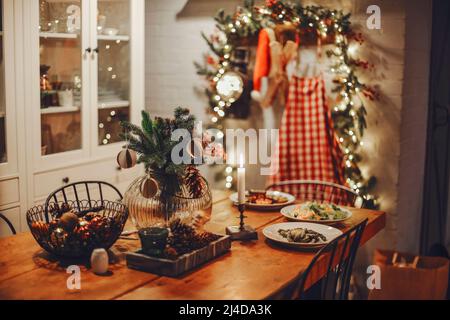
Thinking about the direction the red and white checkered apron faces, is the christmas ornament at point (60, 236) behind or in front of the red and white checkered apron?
in front

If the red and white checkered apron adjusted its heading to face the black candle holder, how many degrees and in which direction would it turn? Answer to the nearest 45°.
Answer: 0° — it already faces it

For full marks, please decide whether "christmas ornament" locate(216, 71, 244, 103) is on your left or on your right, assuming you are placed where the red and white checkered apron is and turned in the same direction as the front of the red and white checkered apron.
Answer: on your right

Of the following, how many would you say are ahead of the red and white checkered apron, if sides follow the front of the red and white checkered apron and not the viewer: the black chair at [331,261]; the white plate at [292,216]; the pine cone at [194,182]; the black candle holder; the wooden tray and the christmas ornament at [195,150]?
6

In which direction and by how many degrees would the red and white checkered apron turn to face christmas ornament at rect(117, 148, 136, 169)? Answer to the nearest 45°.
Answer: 0° — it already faces it

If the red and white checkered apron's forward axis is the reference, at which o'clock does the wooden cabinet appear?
The wooden cabinet is roughly at 2 o'clock from the red and white checkered apron.

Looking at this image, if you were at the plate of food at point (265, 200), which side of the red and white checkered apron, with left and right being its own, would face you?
front

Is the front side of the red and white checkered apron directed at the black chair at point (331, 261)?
yes

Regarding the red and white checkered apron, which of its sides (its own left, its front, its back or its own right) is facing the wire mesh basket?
front

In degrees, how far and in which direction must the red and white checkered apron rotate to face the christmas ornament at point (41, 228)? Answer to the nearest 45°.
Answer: approximately 45° to its right

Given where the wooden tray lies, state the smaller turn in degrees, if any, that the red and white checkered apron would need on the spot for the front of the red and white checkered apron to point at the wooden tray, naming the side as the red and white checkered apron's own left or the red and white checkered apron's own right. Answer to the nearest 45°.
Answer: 0° — it already faces it

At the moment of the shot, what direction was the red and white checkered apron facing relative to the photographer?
facing the viewer

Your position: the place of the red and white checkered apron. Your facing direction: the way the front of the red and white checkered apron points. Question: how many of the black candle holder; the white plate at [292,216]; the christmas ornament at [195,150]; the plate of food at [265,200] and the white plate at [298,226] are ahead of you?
5

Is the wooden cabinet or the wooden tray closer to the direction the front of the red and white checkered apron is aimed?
the wooden tray

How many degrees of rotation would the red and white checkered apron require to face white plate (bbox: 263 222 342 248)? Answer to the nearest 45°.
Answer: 0° — it already faces it
